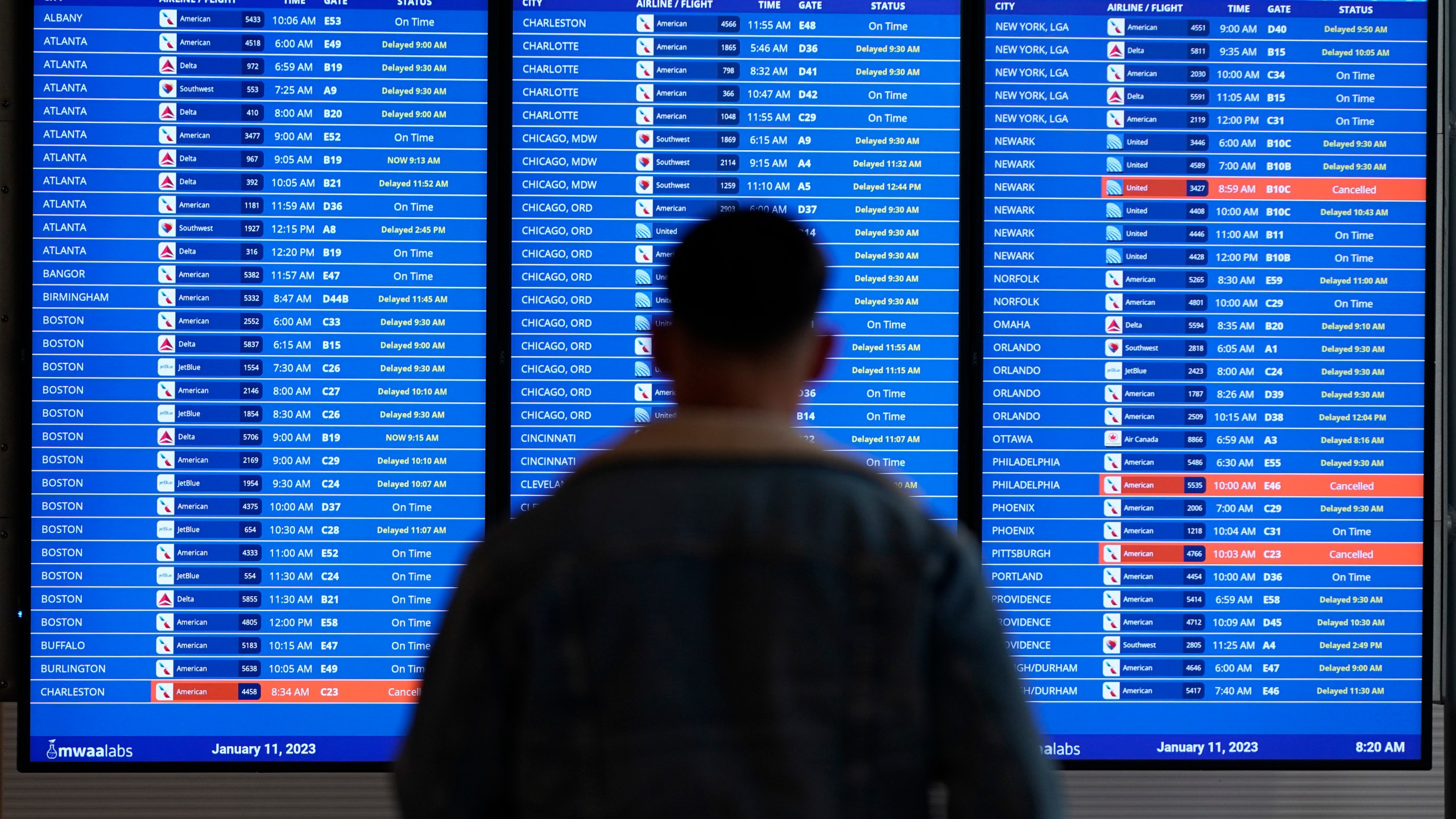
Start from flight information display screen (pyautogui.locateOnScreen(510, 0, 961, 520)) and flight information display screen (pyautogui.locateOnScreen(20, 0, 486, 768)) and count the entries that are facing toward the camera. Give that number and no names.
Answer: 2

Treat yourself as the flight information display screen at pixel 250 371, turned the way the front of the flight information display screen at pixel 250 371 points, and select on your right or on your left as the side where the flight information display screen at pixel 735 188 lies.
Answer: on your left

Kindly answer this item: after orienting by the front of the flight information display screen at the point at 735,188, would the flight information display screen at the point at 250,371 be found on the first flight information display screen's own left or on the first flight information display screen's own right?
on the first flight information display screen's own right

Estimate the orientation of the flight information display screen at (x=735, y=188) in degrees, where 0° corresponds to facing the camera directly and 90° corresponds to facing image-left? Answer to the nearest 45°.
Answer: approximately 0°

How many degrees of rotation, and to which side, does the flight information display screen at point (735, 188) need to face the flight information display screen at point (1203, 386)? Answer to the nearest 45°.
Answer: approximately 90° to its left

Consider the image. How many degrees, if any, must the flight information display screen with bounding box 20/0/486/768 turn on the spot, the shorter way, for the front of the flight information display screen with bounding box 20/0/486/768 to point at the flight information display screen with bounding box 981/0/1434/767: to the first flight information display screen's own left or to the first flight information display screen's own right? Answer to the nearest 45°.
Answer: approximately 90° to the first flight information display screen's own left
